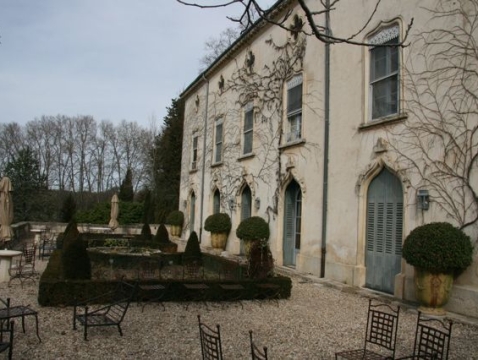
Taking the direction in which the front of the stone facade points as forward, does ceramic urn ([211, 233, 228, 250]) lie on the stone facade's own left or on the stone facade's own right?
on the stone facade's own right

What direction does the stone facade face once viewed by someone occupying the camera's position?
facing the viewer and to the left of the viewer

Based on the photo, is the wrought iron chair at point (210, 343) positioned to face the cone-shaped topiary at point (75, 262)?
no

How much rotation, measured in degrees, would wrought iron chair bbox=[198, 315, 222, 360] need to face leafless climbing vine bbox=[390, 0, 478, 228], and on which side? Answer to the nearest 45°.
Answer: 0° — it already faces it

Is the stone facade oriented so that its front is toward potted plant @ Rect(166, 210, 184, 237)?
no

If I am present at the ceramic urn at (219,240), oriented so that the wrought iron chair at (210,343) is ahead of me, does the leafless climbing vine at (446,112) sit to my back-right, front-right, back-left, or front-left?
front-left

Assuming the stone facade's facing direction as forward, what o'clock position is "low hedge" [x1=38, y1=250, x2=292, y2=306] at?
The low hedge is roughly at 12 o'clock from the stone facade.

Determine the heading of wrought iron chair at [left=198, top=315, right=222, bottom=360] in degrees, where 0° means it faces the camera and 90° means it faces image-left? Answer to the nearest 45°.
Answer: approximately 225°

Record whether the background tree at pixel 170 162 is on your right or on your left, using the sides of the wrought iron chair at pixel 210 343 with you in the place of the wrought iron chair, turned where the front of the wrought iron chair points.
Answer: on your left

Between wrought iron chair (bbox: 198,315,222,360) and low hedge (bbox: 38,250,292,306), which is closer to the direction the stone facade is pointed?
the low hedge

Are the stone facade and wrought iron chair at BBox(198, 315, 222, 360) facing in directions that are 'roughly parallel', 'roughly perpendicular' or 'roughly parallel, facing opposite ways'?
roughly parallel, facing opposite ways

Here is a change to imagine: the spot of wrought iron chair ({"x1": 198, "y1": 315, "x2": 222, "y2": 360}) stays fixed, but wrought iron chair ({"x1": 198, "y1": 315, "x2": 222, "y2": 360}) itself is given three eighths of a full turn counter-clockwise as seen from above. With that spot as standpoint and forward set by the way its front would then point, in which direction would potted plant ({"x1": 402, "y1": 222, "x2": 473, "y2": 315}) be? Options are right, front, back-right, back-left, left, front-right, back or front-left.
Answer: back-right
